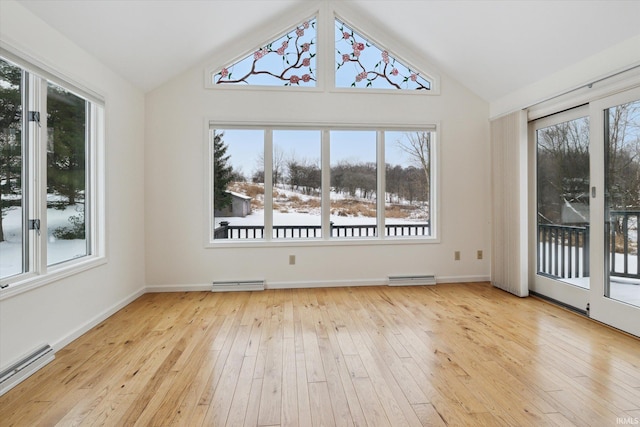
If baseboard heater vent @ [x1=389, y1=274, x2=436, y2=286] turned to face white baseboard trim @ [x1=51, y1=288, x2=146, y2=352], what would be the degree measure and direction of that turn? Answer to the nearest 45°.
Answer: approximately 45° to its right

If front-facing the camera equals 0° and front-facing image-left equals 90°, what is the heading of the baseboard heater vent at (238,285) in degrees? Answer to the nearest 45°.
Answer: approximately 0°

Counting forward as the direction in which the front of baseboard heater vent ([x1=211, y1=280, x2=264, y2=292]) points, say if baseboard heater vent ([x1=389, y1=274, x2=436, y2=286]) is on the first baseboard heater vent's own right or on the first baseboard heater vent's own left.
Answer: on the first baseboard heater vent's own left

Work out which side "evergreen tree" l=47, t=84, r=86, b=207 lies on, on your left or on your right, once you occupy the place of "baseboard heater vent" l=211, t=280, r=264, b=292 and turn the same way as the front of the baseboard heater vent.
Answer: on your right

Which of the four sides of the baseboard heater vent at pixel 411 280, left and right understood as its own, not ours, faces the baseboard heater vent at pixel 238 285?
right

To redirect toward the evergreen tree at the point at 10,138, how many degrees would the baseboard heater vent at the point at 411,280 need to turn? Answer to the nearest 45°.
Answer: approximately 45° to its right

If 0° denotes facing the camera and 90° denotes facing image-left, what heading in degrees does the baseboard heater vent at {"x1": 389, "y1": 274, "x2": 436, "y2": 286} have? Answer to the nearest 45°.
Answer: approximately 0°

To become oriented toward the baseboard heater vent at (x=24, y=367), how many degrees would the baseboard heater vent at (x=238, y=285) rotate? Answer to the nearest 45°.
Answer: approximately 45° to its right

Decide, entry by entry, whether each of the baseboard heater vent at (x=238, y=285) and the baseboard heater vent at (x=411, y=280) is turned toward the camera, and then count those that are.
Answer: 2
